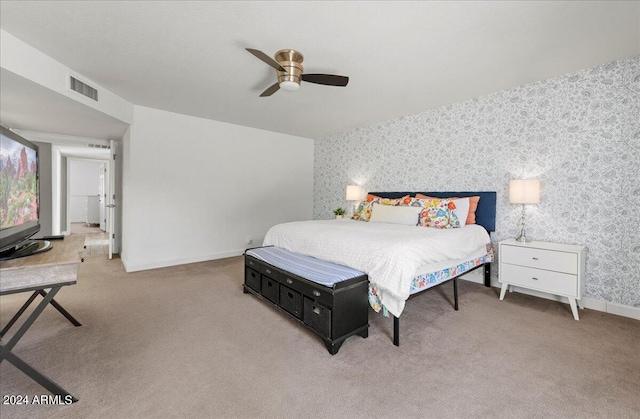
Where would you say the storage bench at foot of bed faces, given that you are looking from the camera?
facing the viewer and to the left of the viewer

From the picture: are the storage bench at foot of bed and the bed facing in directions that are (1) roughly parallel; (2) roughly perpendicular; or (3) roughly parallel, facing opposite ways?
roughly parallel

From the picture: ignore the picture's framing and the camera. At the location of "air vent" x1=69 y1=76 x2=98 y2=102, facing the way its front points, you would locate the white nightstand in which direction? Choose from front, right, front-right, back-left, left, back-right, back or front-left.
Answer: front

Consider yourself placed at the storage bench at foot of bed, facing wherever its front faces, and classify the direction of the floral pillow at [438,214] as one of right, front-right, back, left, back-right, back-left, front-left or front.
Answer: back

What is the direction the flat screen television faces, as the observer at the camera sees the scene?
facing the viewer and to the right of the viewer

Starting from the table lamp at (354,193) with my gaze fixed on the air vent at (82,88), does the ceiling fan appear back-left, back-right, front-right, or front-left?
front-left

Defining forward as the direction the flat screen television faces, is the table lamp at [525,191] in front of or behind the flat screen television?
in front

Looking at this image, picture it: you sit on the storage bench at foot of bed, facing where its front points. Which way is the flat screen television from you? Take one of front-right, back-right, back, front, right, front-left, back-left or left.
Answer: front-right

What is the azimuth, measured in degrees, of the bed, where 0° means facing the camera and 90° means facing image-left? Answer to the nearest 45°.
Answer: approximately 45°

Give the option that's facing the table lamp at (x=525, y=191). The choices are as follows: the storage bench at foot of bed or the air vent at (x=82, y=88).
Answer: the air vent

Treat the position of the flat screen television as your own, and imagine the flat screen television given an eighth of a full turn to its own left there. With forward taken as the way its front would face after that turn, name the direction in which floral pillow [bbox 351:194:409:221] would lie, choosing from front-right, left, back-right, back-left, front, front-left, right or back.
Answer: front

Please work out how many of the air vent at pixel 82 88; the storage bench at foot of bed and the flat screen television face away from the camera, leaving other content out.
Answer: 0

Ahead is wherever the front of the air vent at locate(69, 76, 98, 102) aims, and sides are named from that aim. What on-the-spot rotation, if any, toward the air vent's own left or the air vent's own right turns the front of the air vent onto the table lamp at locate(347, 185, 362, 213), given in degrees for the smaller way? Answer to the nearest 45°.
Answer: approximately 45° to the air vent's own left

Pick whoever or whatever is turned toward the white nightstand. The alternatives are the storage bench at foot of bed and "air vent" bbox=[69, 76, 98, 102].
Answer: the air vent

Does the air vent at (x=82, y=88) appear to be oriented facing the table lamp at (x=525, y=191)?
yes

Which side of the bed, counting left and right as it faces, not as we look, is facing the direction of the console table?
front

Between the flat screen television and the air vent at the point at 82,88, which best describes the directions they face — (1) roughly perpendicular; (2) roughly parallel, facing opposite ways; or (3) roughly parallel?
roughly parallel
